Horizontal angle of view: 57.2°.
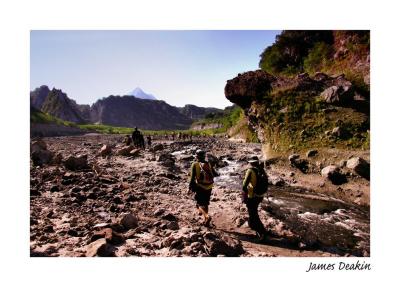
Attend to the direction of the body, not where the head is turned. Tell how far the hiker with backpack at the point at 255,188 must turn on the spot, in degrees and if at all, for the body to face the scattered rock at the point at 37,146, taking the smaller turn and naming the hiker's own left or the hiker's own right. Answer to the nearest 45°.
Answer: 0° — they already face it

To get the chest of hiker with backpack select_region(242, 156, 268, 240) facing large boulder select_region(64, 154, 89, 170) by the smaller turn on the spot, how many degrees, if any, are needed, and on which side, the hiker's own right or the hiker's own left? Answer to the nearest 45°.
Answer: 0° — they already face it

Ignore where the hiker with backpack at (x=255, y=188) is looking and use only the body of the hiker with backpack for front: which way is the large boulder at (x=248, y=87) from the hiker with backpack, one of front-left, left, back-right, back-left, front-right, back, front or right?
front-right

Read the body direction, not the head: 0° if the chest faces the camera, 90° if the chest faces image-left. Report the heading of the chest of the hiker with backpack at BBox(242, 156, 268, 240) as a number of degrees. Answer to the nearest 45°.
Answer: approximately 135°

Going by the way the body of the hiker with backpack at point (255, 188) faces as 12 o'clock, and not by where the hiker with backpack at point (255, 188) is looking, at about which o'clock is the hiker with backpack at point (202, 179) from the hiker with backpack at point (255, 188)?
the hiker with backpack at point (202, 179) is roughly at 11 o'clock from the hiker with backpack at point (255, 188).

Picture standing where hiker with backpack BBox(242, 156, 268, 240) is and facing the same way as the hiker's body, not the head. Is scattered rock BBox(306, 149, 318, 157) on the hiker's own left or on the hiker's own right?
on the hiker's own right

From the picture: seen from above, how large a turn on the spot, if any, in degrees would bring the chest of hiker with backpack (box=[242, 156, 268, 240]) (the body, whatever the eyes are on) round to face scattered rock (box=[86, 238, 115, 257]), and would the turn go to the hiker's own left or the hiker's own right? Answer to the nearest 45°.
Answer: approximately 90° to the hiker's own left

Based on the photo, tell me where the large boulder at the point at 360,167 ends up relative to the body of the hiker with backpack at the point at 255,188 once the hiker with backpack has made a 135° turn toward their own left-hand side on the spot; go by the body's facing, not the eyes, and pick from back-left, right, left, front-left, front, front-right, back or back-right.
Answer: back-left

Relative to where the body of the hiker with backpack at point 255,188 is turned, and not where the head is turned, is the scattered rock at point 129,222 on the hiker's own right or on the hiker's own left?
on the hiker's own left
